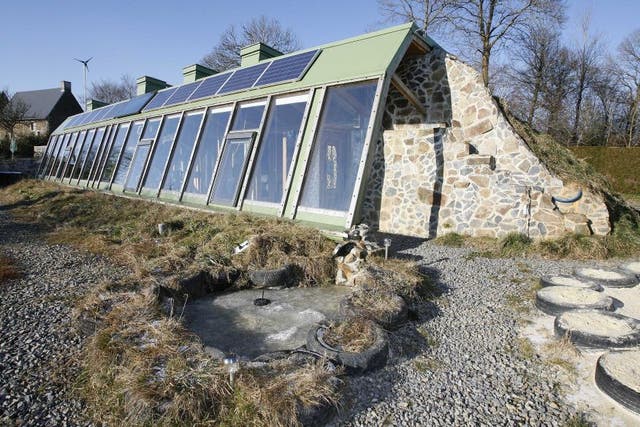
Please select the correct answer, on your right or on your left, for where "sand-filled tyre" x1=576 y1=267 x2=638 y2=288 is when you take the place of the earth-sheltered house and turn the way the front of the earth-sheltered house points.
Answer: on your left

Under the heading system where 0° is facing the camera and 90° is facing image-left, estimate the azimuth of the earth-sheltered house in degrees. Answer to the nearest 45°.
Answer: approximately 45°

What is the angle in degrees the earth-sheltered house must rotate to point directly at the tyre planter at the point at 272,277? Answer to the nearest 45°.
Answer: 0° — it already faces it

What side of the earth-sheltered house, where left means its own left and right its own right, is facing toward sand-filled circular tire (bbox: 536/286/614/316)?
left

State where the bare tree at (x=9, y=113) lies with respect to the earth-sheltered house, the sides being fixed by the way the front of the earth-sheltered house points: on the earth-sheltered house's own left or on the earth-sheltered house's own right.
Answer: on the earth-sheltered house's own right

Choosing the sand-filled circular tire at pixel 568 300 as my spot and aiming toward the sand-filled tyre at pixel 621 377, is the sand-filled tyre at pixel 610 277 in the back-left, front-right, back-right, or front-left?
back-left

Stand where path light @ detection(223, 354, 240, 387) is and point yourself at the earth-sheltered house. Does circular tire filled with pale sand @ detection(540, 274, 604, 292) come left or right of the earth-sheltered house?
right

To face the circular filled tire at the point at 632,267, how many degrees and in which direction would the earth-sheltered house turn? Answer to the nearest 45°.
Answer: approximately 90° to its left

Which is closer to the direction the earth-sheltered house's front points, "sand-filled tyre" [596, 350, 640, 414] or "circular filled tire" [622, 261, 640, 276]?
the sand-filled tyre
